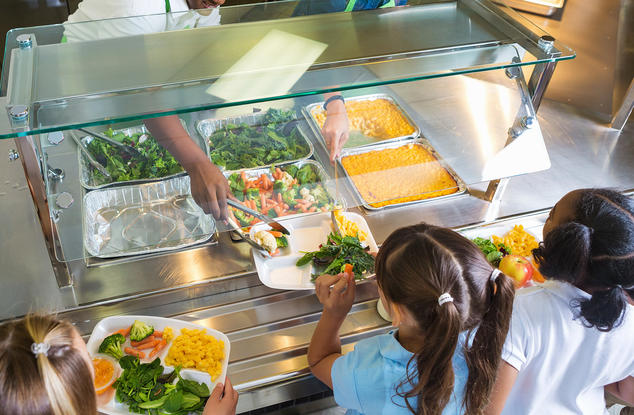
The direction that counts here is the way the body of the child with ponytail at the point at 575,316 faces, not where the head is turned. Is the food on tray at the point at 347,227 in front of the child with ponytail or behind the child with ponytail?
in front

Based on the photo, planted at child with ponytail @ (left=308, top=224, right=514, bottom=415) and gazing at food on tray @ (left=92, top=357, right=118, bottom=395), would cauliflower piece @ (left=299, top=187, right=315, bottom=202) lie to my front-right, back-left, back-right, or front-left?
front-right

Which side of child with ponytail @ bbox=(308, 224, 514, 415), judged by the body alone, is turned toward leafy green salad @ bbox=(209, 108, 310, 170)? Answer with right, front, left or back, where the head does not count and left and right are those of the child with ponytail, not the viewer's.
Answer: front

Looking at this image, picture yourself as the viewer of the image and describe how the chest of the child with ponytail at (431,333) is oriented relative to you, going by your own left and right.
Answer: facing away from the viewer and to the left of the viewer

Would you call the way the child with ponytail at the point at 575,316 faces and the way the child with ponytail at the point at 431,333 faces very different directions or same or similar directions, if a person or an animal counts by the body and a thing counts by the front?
same or similar directions

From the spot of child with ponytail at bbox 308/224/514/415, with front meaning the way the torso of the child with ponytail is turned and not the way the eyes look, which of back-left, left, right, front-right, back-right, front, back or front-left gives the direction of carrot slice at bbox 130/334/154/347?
front-left

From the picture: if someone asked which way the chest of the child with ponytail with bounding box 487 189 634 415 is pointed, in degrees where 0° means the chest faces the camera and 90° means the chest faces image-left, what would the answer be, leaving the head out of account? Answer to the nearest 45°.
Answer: approximately 135°

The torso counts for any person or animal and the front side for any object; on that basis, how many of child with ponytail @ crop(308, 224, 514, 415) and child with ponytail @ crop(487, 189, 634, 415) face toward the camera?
0

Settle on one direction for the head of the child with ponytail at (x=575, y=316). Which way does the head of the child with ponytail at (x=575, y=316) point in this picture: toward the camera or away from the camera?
away from the camera

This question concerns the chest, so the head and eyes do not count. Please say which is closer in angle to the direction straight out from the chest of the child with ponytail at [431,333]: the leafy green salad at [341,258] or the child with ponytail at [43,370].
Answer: the leafy green salad

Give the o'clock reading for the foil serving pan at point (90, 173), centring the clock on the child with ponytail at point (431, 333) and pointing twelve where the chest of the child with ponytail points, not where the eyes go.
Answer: The foil serving pan is roughly at 11 o'clock from the child with ponytail.

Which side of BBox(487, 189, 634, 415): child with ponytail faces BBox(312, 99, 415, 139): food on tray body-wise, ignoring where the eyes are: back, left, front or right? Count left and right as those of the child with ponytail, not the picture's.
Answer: front
